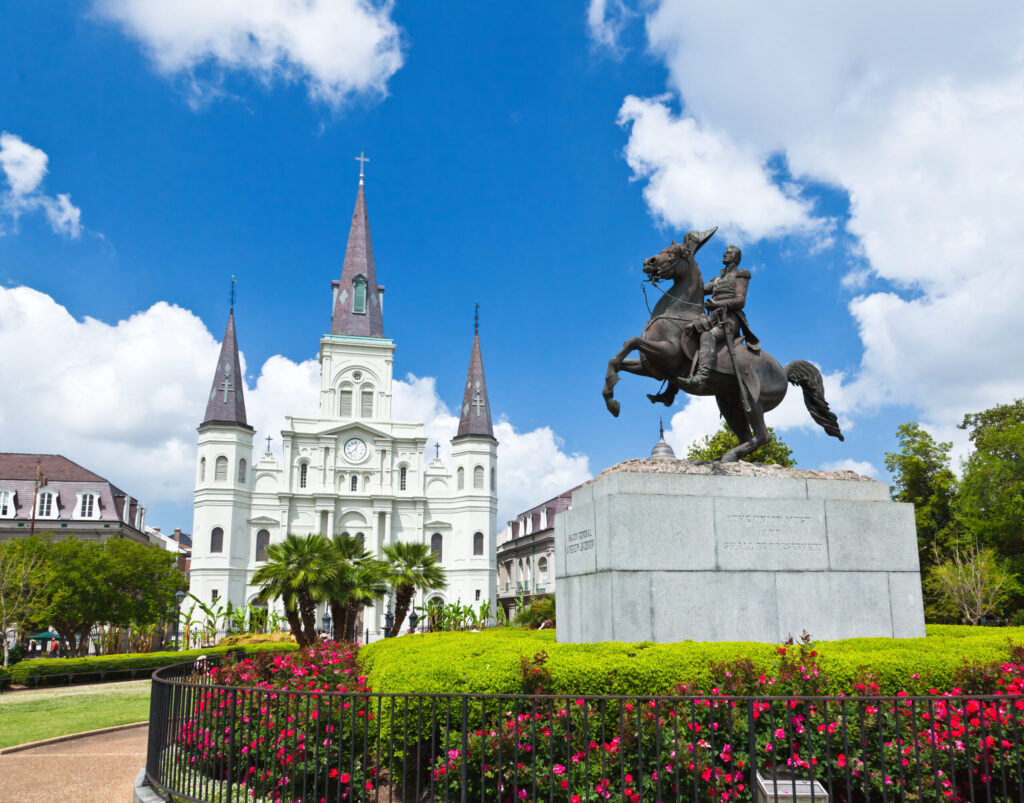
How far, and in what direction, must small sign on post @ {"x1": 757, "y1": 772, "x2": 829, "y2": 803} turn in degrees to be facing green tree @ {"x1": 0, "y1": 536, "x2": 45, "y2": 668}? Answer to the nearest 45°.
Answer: approximately 135° to its right

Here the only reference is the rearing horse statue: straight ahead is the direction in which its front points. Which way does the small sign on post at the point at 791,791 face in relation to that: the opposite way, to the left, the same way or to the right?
to the left

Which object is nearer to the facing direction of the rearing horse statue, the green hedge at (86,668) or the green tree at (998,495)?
the green hedge

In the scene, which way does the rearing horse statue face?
to the viewer's left

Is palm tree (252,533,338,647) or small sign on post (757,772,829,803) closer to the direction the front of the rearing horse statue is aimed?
the palm tree

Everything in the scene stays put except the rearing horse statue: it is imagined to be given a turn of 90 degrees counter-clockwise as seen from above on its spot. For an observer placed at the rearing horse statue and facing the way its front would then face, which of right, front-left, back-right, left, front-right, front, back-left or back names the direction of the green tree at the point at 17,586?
back-right

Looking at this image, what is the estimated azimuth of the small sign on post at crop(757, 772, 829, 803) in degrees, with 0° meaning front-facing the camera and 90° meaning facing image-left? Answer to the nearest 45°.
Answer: approximately 0°

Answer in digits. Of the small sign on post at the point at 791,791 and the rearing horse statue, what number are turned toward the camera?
1

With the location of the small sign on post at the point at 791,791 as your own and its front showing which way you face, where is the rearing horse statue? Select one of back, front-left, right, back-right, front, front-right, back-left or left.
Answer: back

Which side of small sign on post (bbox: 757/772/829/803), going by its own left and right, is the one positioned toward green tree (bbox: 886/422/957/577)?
back

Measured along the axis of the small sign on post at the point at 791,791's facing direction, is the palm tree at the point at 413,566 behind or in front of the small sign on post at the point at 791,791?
behind
